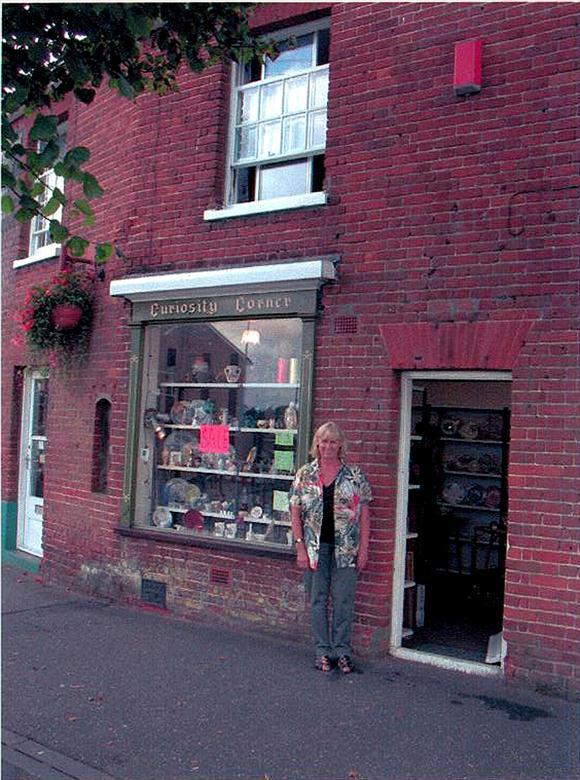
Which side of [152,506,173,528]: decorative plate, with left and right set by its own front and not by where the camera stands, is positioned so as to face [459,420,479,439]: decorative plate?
left

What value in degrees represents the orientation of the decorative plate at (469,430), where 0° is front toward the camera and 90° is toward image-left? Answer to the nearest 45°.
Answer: approximately 0°

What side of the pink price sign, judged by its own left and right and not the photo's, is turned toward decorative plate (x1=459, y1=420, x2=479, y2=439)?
left

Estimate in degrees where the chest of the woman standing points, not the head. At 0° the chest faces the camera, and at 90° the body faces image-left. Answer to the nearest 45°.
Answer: approximately 0°

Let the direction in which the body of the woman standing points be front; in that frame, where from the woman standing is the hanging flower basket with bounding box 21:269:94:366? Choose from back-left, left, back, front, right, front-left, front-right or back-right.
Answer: back-right

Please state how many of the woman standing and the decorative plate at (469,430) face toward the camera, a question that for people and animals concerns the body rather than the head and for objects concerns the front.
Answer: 2
